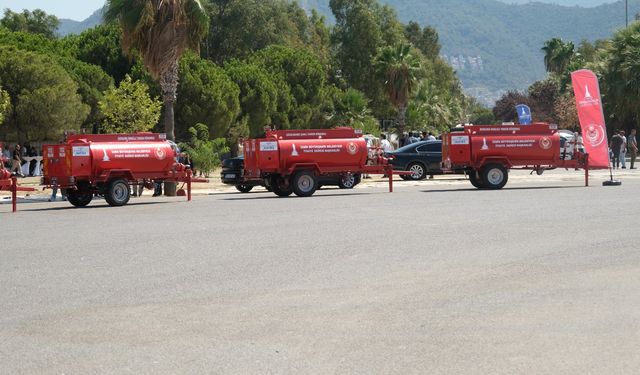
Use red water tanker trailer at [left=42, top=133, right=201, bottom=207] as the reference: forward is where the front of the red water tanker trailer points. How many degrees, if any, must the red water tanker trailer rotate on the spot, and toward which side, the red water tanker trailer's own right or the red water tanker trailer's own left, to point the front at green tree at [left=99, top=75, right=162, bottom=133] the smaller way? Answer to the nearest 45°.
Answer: approximately 45° to the red water tanker trailer's own left

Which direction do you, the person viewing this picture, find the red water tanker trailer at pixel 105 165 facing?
facing away from the viewer and to the right of the viewer

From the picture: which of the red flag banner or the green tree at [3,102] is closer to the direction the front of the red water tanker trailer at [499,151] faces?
the red flag banner

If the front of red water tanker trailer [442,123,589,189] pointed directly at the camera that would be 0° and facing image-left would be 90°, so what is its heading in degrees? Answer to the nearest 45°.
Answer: approximately 270°

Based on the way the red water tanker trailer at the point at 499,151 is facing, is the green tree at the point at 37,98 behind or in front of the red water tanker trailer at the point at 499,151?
behind

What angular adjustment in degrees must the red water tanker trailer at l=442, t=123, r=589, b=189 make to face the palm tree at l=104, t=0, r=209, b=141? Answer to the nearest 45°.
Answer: approximately 180°

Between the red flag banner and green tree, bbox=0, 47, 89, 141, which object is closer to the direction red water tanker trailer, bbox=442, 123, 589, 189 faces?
the red flag banner
